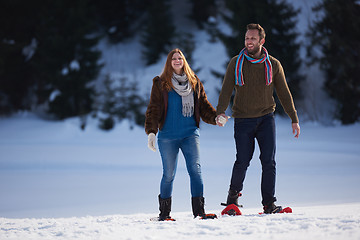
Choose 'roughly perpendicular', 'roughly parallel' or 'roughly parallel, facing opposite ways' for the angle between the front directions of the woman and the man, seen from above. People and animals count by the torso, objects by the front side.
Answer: roughly parallel

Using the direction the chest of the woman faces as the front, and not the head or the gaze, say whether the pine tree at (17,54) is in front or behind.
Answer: behind

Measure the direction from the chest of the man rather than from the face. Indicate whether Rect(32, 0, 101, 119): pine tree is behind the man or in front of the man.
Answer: behind

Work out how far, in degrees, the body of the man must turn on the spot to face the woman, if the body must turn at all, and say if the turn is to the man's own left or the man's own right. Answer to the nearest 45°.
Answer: approximately 45° to the man's own right

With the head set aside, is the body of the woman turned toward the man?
no

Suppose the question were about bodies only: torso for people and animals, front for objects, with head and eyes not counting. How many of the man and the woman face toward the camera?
2

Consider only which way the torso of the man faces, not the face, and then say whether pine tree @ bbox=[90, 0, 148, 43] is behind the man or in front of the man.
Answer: behind

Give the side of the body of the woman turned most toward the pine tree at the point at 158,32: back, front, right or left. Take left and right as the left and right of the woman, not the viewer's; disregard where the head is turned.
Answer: back

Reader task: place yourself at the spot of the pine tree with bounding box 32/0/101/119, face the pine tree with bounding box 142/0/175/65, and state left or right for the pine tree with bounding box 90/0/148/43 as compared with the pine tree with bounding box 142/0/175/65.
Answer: left

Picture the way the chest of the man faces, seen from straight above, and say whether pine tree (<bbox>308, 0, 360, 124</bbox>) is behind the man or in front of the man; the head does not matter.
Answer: behind

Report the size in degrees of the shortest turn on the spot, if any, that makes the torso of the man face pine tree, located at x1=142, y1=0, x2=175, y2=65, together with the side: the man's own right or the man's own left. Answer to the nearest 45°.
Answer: approximately 180°

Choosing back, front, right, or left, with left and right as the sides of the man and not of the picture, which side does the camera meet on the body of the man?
front

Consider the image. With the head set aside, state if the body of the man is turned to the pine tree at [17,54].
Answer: no

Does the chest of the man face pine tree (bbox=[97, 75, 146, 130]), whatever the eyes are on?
no

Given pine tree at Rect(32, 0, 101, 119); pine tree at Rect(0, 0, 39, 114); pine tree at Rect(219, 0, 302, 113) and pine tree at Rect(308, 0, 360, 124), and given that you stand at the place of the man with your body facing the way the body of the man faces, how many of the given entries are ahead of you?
0

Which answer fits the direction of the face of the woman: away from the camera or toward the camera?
toward the camera

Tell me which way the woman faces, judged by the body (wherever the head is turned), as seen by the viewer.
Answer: toward the camera
